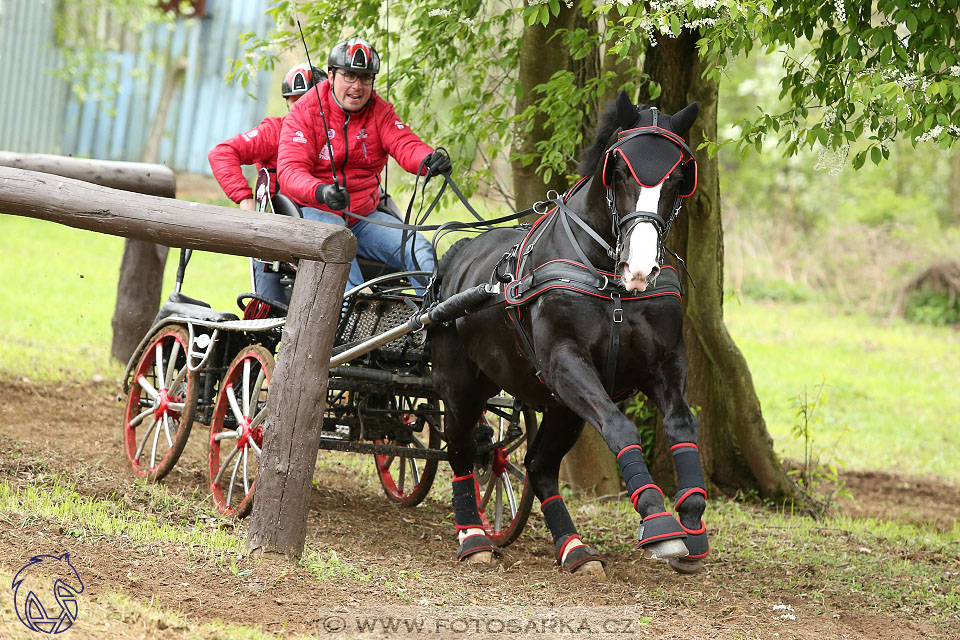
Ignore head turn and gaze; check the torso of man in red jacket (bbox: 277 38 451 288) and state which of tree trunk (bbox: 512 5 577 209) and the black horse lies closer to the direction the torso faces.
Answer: the black horse

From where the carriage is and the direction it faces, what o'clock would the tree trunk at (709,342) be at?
The tree trunk is roughly at 10 o'clock from the carriage.

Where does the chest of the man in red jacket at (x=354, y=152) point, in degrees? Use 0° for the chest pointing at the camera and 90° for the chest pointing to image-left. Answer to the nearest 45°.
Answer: approximately 315°

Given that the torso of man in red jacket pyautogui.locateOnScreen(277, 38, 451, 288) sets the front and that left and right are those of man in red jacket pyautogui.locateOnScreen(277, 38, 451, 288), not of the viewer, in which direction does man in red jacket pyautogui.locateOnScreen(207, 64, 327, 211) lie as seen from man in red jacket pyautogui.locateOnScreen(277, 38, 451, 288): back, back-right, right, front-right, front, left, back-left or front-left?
back

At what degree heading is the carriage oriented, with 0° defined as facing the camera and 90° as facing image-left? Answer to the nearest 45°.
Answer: approximately 315°

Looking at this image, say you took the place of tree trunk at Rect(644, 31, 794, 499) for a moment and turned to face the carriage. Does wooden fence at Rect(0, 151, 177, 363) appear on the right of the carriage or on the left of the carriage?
right

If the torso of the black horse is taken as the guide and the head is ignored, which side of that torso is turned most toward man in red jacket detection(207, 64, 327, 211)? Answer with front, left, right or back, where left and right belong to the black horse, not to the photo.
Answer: back

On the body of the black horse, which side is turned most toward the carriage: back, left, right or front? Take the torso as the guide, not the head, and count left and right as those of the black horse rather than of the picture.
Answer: back
